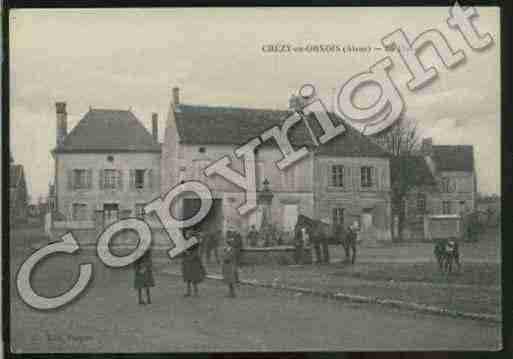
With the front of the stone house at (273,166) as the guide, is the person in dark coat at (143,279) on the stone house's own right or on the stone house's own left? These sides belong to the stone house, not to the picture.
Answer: on the stone house's own right

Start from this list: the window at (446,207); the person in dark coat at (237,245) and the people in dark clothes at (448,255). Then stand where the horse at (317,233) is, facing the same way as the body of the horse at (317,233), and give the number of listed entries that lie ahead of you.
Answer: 1

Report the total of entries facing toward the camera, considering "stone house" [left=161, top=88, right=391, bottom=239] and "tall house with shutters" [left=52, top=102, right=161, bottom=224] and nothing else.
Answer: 2

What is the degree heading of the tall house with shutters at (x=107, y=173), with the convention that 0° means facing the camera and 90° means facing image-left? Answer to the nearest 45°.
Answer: approximately 0°

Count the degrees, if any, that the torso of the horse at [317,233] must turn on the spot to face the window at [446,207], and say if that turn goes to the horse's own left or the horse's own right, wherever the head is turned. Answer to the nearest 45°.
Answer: approximately 180°

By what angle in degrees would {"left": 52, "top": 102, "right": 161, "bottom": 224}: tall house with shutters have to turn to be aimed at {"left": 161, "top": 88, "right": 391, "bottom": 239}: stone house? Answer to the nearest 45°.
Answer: approximately 90° to its left

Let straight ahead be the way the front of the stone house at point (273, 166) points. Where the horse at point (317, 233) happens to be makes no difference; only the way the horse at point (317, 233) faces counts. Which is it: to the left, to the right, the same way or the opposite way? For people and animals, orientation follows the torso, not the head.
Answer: to the right

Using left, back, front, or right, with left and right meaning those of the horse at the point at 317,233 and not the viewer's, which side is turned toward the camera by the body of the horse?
left

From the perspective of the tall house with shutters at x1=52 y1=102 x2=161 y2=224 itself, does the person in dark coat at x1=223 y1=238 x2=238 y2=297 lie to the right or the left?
on its left

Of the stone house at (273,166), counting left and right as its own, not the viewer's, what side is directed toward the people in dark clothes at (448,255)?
left

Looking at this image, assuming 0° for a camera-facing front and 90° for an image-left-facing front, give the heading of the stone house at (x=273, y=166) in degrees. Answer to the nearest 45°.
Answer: approximately 0°
